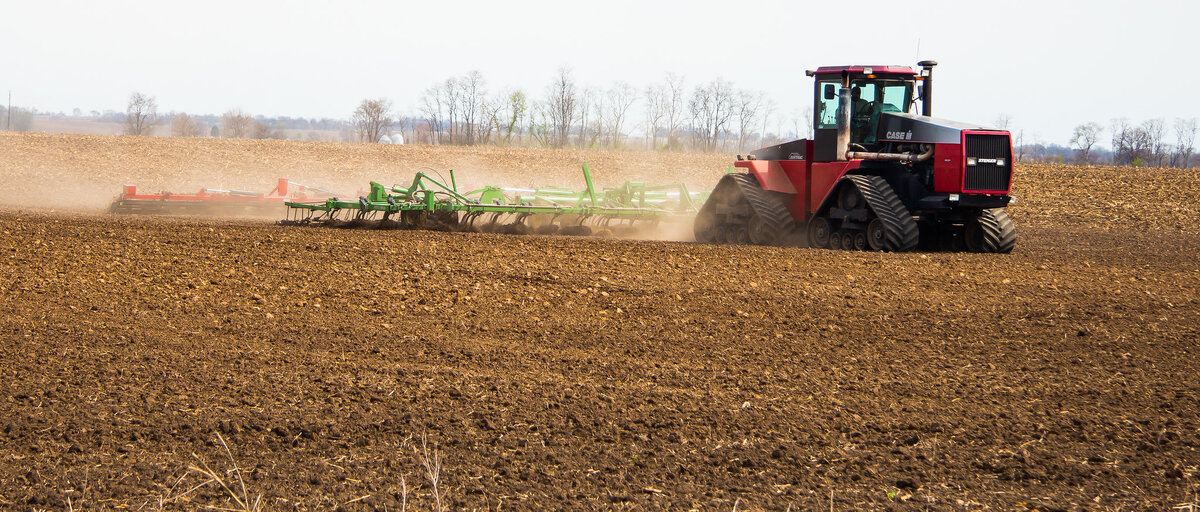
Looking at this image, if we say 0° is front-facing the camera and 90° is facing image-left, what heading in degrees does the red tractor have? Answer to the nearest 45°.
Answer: approximately 315°

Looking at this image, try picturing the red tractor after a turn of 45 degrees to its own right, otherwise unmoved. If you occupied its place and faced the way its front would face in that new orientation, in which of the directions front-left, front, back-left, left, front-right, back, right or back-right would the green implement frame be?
right
